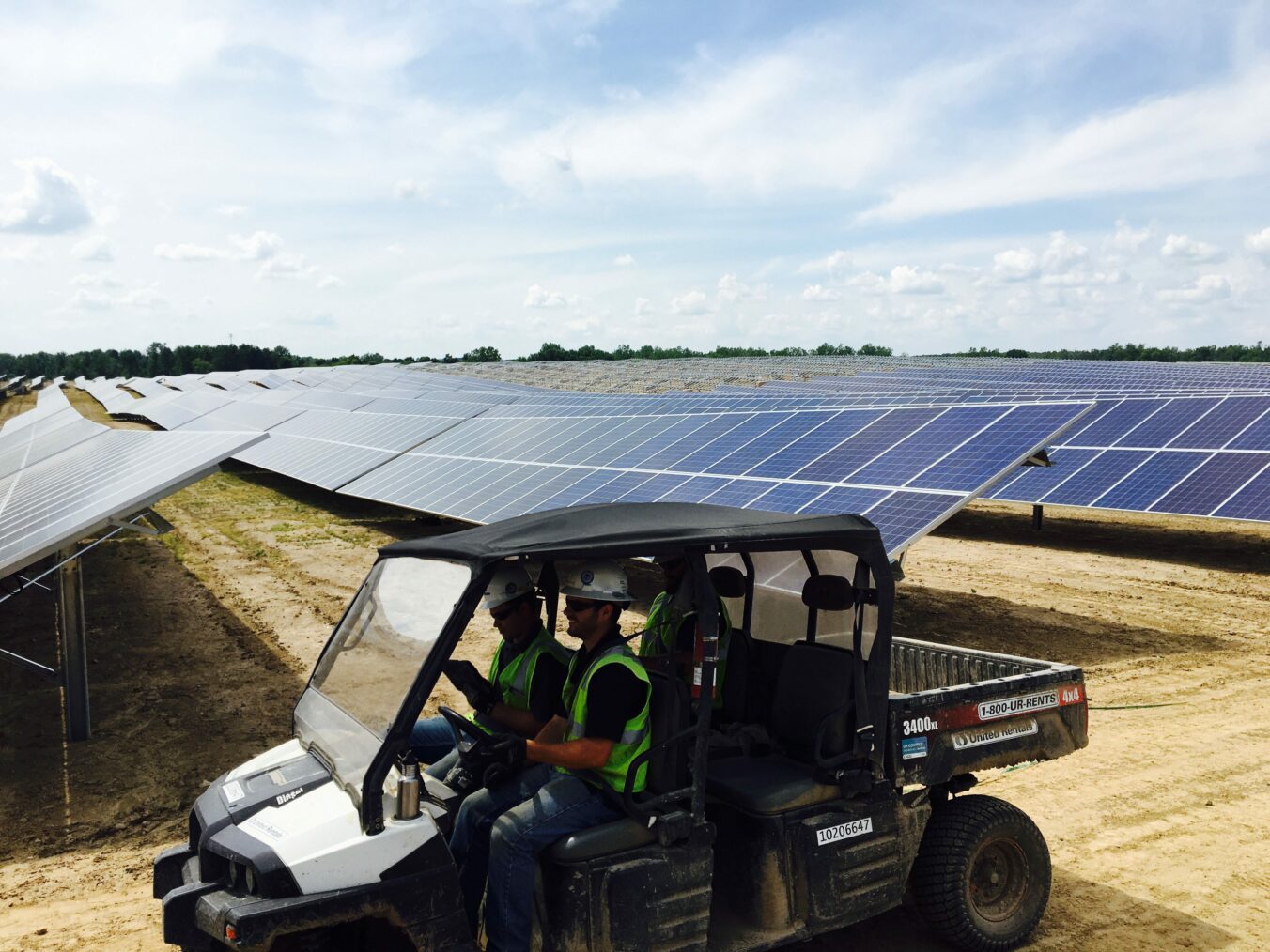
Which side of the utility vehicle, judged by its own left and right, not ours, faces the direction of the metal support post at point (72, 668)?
right

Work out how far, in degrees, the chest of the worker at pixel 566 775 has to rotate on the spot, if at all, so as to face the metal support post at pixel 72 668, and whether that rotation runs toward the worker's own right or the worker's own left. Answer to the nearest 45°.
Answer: approximately 45° to the worker's own right

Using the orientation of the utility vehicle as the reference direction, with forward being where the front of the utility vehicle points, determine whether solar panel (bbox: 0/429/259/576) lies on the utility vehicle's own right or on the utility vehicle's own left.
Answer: on the utility vehicle's own right

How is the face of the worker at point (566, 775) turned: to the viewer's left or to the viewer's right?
to the viewer's left

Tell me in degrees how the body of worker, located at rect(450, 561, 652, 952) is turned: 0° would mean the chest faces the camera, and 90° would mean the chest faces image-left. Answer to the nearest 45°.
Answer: approximately 90°

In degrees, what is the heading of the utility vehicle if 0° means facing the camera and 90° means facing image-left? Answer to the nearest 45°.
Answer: approximately 45°

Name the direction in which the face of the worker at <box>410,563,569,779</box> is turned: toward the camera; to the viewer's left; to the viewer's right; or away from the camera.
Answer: to the viewer's left

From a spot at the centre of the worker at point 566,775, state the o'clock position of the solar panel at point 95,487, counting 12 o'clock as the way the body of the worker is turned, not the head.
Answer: The solar panel is roughly at 2 o'clock from the worker.

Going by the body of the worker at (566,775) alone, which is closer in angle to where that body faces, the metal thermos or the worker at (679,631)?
the metal thermos
